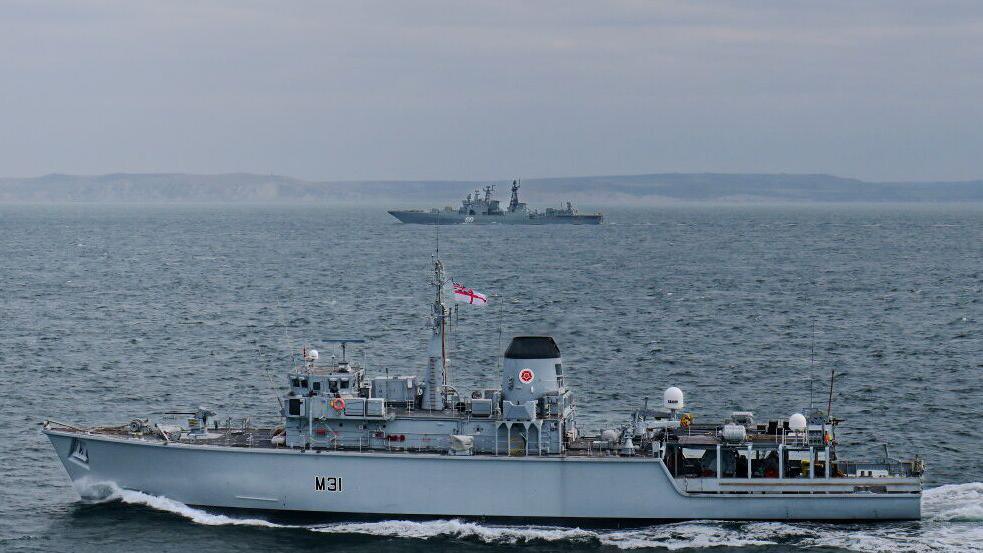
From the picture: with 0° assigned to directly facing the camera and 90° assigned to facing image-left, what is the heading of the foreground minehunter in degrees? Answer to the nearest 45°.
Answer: approximately 90°
